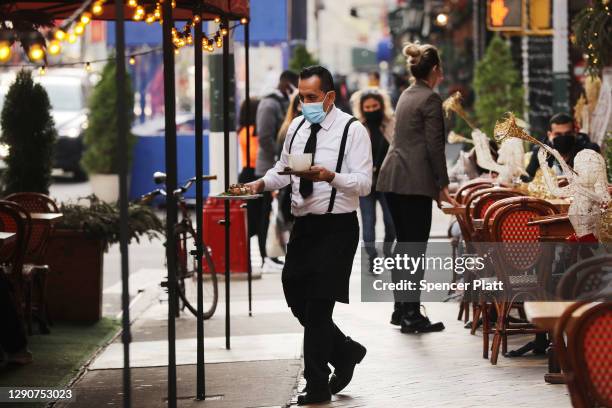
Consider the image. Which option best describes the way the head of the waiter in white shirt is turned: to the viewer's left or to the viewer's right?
to the viewer's left

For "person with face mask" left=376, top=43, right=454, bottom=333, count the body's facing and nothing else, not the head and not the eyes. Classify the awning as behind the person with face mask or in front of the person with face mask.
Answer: behind

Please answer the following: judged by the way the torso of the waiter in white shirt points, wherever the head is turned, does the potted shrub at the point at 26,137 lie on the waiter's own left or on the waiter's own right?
on the waiter's own right

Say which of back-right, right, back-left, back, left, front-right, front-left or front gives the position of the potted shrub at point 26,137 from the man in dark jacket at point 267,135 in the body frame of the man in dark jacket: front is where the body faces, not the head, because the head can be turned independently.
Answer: back-right

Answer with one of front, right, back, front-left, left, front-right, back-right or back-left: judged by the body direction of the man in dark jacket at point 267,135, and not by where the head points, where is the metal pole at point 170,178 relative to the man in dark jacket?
right

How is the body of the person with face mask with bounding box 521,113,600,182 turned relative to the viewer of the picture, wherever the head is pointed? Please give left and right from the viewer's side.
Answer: facing the viewer

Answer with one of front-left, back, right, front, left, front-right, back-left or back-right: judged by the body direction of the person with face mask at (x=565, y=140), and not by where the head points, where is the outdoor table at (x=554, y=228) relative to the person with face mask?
front

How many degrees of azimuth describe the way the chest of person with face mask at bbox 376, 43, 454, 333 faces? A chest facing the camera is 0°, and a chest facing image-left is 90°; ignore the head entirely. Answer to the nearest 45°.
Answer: approximately 225°

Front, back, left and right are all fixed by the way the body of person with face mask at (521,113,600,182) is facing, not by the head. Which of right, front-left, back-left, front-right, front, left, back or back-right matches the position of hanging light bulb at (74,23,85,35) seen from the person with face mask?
front-right

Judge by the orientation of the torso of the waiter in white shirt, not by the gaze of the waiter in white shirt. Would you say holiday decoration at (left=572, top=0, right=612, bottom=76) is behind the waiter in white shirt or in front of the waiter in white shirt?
behind
